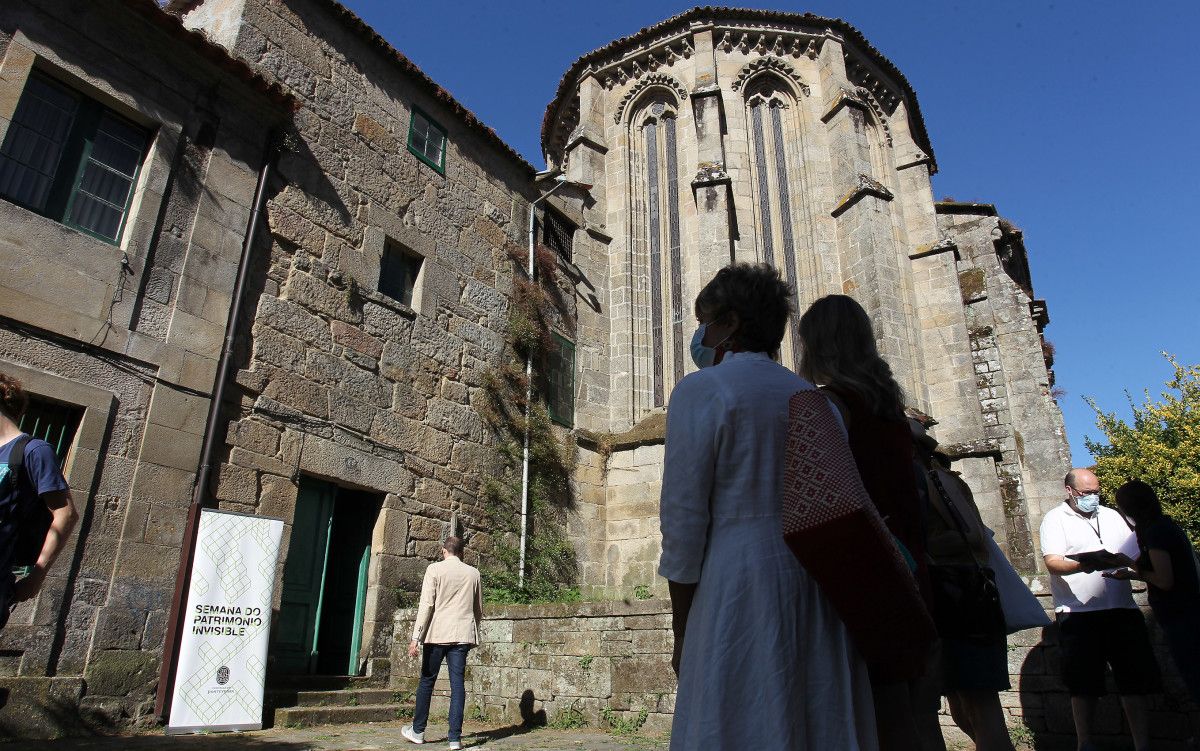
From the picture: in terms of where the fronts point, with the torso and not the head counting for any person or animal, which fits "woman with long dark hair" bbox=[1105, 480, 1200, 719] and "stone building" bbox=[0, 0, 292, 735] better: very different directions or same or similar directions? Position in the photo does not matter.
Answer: very different directions

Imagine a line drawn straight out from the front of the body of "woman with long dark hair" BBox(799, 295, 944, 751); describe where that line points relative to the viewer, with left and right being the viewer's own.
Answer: facing away from the viewer and to the left of the viewer

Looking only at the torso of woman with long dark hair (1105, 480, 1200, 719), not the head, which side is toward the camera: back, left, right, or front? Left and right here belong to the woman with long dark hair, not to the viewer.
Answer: left

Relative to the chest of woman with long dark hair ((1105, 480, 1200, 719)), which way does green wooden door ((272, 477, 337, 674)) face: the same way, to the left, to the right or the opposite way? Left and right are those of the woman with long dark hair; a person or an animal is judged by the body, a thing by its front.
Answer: the opposite way

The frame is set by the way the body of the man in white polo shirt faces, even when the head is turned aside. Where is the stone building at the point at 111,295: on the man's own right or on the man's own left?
on the man's own right

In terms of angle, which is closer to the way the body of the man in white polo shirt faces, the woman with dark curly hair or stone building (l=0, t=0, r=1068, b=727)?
the woman with dark curly hair

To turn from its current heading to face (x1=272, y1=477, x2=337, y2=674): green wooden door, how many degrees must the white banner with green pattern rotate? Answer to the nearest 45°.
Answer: approximately 135° to its left

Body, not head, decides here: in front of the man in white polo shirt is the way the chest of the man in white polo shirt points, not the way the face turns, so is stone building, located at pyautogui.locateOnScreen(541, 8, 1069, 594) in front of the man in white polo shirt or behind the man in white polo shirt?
behind

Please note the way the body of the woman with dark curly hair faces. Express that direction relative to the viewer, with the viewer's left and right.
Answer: facing away from the viewer and to the left of the viewer

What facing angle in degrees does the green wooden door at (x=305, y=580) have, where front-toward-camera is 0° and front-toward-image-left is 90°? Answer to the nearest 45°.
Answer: approximately 315°

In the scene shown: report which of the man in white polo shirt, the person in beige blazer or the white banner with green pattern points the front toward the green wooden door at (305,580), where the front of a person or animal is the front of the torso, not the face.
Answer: the person in beige blazer

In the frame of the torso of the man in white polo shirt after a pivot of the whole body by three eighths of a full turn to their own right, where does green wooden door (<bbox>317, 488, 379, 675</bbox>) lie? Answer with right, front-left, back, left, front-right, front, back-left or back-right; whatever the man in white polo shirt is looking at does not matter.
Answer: front

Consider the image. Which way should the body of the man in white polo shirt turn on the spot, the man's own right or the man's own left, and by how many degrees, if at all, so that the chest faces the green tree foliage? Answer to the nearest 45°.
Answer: approximately 135° to the man's own left
